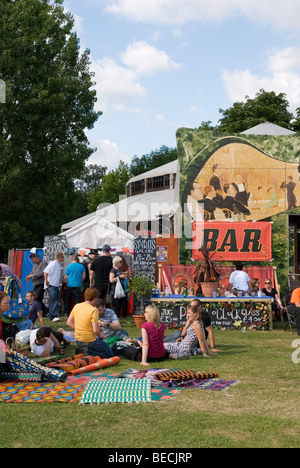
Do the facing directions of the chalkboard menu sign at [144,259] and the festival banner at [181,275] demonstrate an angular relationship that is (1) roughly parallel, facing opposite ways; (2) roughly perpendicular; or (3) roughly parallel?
roughly parallel

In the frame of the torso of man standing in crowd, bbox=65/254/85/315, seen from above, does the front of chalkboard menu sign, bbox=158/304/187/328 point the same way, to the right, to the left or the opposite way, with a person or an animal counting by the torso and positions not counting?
the opposite way

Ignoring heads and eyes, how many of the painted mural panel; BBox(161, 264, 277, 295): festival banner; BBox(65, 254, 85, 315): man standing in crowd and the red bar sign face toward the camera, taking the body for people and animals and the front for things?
3

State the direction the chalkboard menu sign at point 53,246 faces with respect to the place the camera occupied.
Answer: facing the viewer

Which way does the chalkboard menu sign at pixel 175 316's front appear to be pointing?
toward the camera

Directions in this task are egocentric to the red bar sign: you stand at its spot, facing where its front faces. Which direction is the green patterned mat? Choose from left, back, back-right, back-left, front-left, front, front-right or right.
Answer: front

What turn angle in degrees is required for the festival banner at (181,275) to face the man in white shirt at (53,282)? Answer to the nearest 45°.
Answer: approximately 45° to its right

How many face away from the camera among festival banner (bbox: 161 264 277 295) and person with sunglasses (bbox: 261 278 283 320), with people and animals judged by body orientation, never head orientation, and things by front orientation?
0

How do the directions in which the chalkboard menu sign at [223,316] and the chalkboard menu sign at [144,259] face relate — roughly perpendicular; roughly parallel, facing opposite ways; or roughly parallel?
roughly parallel

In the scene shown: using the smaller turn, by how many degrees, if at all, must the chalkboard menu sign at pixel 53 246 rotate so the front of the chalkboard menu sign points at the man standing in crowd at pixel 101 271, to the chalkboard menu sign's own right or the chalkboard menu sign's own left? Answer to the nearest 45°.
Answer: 0° — it already faces them

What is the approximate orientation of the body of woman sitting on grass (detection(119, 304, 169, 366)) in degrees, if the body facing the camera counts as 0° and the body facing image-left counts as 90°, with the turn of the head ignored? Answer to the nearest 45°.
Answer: approximately 135°

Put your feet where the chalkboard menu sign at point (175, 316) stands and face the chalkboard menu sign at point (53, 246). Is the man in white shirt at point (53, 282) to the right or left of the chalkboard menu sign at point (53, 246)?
left

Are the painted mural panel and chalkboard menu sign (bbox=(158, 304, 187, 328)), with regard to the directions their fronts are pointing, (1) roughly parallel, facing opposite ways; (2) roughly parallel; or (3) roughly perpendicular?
roughly parallel

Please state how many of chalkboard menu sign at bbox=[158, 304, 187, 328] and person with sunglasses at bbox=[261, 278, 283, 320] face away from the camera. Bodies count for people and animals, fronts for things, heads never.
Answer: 0

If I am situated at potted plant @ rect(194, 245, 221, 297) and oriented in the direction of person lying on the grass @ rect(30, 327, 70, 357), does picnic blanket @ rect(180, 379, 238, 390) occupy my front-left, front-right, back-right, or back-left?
front-left

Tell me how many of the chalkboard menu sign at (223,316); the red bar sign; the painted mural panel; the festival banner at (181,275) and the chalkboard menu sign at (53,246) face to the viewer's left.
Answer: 0

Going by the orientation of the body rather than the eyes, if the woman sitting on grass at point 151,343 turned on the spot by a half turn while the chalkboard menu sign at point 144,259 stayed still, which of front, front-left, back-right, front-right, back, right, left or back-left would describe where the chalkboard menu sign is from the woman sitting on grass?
back-left

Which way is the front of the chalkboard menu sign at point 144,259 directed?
toward the camera
